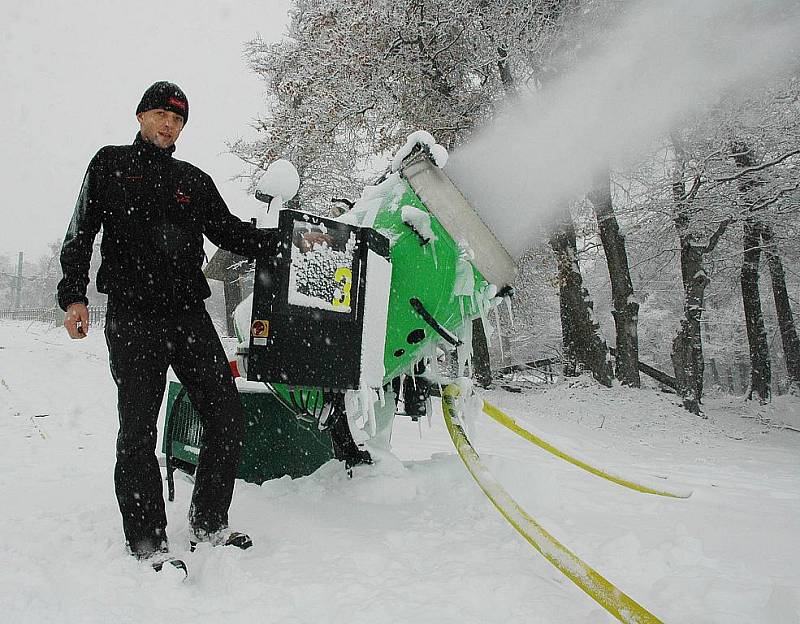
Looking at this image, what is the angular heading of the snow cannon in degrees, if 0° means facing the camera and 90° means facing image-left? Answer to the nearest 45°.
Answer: approximately 270°

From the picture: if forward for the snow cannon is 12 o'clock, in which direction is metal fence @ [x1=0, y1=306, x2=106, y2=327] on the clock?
The metal fence is roughly at 8 o'clock from the snow cannon.

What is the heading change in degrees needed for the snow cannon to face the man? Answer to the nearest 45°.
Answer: approximately 180°

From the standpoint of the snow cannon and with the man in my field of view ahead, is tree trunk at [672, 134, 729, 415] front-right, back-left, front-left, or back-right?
back-right

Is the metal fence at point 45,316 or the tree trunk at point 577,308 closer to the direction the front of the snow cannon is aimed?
the tree trunk

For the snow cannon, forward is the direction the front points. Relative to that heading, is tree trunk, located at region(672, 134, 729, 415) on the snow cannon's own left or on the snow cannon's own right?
on the snow cannon's own left

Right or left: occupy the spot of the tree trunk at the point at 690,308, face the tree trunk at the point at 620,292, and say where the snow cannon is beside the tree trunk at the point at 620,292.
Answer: left

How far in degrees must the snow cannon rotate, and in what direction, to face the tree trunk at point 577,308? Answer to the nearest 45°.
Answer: approximately 45° to its left

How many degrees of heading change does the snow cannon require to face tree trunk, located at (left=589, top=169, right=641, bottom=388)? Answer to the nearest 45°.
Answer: approximately 45° to its left
